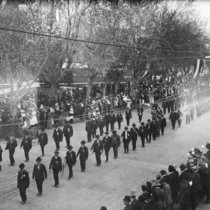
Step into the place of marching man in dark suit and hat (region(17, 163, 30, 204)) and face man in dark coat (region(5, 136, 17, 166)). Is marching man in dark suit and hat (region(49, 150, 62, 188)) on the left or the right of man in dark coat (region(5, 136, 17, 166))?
right

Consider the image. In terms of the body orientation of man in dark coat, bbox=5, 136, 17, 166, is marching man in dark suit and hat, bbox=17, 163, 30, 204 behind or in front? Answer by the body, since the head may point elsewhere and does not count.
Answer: in front

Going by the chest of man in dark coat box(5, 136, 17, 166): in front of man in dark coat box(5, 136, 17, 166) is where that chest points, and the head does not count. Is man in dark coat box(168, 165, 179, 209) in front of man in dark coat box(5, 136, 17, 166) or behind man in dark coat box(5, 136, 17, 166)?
in front

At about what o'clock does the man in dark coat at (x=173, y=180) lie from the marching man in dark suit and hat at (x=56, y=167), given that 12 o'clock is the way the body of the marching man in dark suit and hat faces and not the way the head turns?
The man in dark coat is roughly at 10 o'clock from the marching man in dark suit and hat.

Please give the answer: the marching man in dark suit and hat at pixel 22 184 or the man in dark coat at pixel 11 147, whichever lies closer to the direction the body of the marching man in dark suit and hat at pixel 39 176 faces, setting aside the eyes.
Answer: the marching man in dark suit and hat at pixel 22 184

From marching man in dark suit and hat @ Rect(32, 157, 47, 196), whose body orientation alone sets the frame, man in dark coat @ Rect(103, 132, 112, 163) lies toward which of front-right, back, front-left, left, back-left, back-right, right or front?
back-left

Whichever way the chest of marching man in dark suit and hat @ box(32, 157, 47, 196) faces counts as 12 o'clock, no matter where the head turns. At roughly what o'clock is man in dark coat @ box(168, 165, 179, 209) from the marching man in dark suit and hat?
The man in dark coat is roughly at 10 o'clock from the marching man in dark suit and hat.

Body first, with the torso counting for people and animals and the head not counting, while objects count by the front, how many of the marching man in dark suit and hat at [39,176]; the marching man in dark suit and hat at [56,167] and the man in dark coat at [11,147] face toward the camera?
3

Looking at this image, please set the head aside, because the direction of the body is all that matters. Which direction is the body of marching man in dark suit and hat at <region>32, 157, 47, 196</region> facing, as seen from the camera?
toward the camera

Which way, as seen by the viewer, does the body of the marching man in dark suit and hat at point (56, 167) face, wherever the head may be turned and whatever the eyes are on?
toward the camera

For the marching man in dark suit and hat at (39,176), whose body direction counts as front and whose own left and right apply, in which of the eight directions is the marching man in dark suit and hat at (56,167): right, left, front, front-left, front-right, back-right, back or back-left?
back-left
